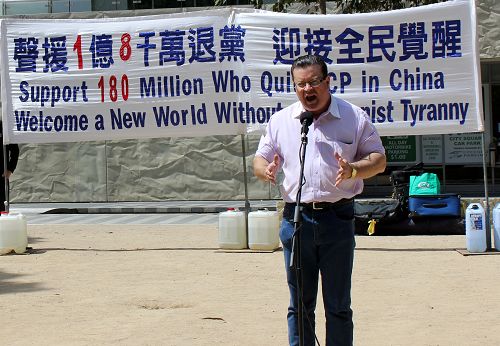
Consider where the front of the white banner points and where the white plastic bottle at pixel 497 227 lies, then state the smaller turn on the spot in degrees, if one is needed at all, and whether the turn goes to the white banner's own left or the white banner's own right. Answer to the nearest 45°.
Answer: approximately 90° to the white banner's own left

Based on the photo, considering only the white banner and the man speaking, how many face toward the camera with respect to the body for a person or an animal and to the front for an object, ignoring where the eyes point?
2

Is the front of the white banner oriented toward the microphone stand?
yes

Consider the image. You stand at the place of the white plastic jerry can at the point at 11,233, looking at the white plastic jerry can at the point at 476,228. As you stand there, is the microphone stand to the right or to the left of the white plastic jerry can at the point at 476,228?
right

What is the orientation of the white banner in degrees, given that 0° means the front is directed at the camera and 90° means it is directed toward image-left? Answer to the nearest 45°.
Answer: approximately 0°
